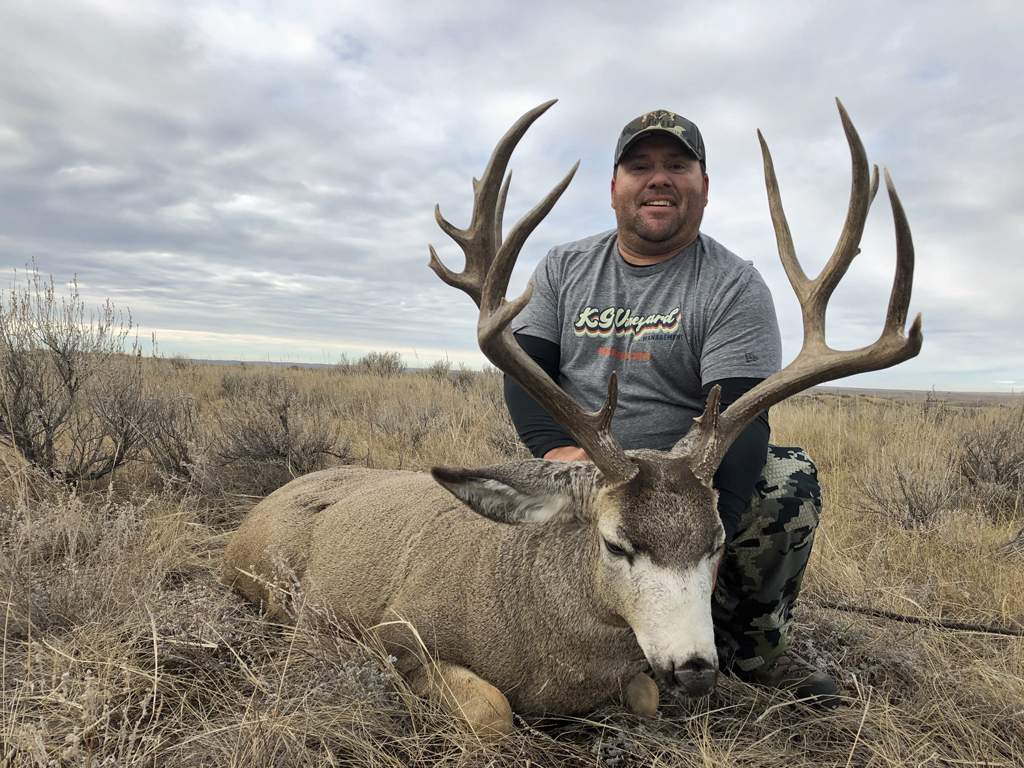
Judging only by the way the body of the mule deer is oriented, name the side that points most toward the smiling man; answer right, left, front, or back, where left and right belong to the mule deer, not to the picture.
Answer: left

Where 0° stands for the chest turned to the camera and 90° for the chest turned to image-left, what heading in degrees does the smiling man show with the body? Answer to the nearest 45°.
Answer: approximately 0°

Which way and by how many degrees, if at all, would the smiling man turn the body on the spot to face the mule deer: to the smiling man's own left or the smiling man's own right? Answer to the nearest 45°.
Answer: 0° — they already face it

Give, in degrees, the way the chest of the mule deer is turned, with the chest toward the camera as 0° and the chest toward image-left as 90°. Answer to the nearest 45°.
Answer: approximately 315°
